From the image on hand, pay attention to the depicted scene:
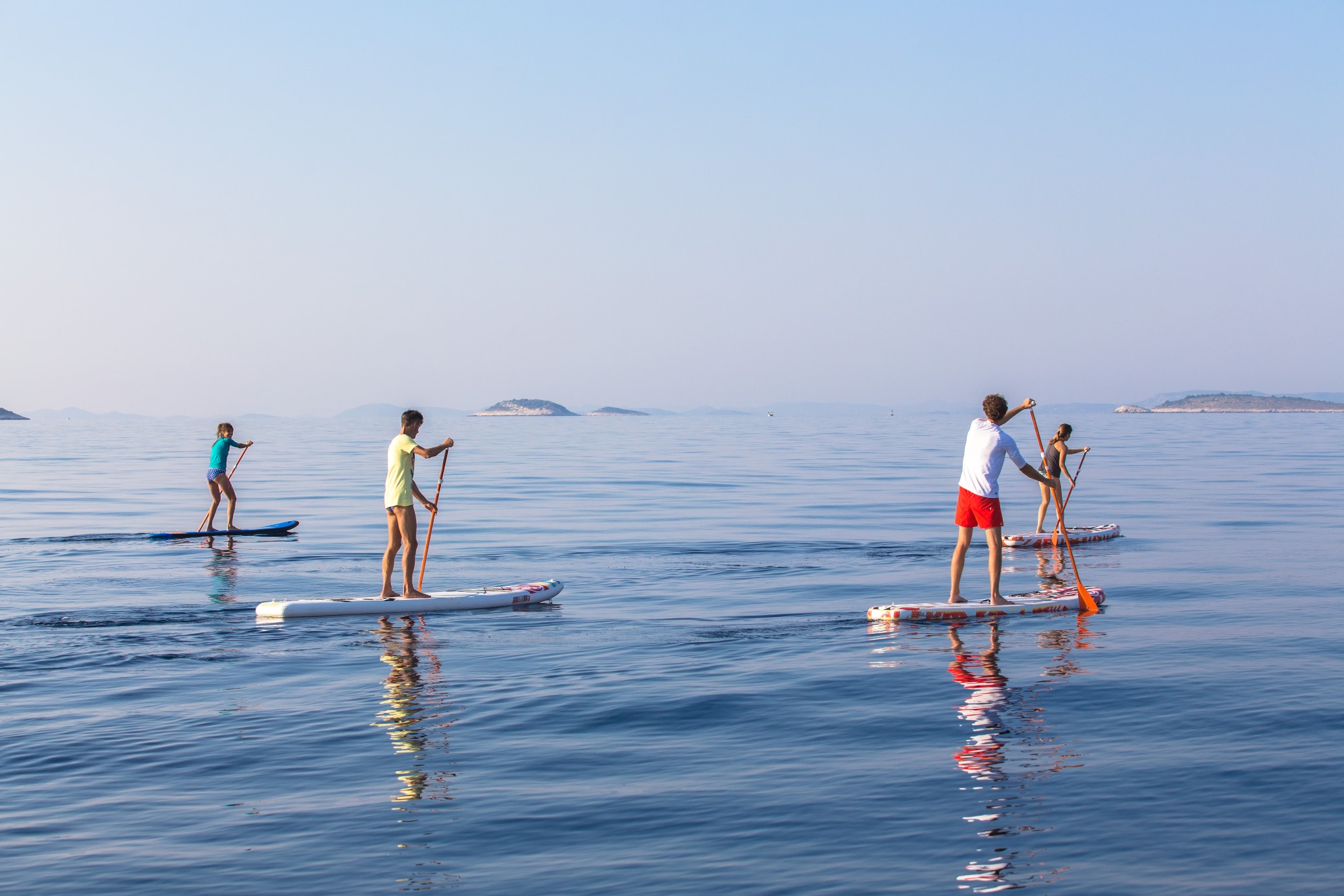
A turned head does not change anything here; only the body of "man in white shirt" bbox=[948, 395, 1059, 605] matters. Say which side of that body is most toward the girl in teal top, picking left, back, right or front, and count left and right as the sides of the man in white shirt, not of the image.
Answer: left

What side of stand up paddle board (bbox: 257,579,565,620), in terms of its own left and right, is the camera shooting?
right

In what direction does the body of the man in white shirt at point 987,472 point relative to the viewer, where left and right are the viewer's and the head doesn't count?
facing away from the viewer and to the right of the viewer

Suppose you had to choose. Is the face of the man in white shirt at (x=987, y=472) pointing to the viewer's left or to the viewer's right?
to the viewer's right

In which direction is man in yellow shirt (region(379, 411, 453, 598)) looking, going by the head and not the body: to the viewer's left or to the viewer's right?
to the viewer's right

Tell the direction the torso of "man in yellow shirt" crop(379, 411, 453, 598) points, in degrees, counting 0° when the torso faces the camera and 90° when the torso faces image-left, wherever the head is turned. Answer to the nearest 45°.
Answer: approximately 270°
